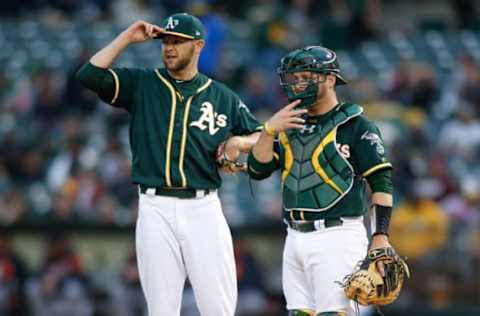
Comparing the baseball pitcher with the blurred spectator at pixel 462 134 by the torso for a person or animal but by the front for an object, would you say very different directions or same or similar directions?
same or similar directions

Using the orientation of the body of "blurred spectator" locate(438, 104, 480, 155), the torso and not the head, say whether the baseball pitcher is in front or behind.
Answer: in front

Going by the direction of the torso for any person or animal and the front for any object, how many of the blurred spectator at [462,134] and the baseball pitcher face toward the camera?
2

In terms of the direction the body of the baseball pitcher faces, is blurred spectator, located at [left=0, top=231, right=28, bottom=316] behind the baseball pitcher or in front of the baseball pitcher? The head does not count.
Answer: behind

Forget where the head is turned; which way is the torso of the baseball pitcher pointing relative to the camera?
toward the camera

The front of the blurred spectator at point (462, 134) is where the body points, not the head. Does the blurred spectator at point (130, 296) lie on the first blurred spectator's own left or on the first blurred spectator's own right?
on the first blurred spectator's own right

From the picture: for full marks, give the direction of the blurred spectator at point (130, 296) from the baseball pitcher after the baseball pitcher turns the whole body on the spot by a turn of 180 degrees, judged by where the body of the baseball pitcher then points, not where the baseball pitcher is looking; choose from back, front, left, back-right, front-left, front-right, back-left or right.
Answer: front

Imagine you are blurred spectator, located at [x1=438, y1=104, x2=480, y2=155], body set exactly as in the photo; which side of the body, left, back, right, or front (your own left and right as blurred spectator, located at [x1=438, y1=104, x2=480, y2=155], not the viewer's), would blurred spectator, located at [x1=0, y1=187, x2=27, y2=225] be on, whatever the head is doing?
right

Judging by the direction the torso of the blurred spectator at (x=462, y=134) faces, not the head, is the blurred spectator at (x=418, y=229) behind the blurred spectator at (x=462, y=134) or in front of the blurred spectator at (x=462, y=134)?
in front
